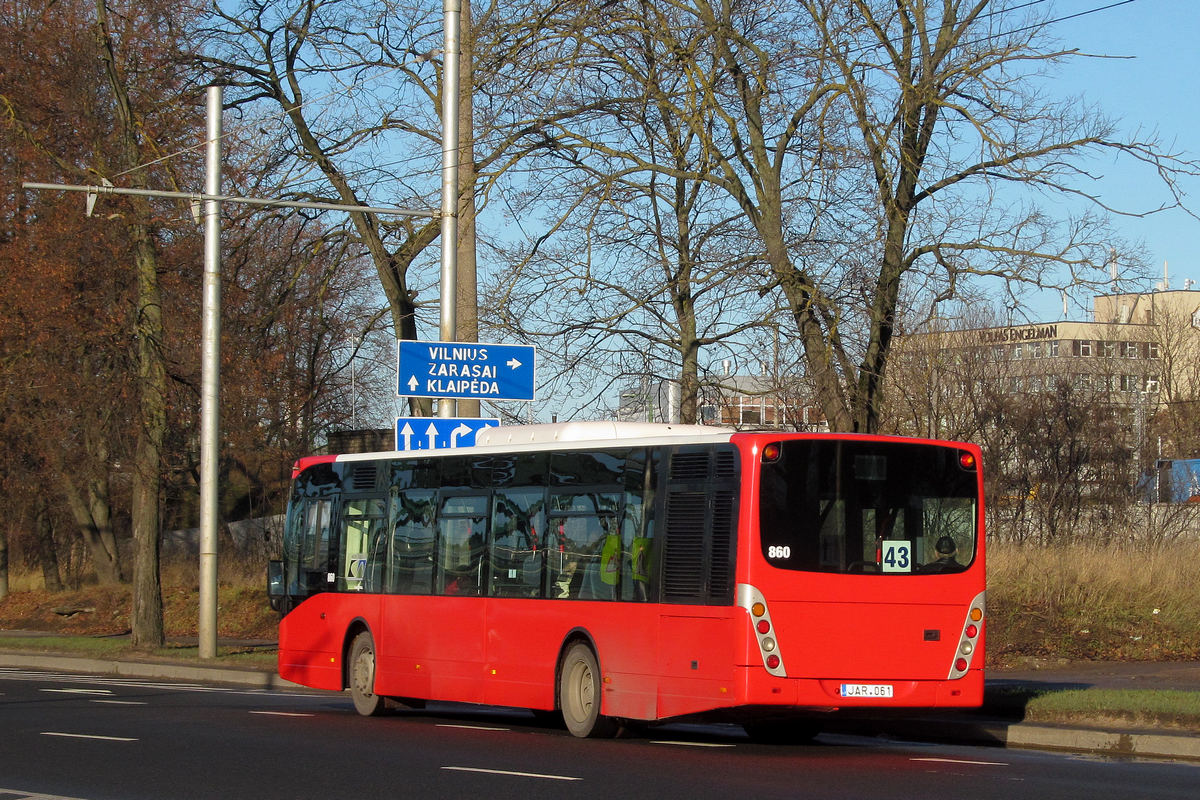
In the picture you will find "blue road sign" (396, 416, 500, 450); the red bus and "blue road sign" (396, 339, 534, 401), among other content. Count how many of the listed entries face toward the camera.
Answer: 2

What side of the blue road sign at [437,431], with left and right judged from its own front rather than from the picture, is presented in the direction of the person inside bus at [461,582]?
front

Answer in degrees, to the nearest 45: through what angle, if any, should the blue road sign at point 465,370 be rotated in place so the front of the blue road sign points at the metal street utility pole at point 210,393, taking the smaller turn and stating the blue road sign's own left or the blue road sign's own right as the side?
approximately 135° to the blue road sign's own right

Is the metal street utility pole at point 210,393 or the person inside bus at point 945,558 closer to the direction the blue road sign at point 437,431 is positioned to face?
the person inside bus

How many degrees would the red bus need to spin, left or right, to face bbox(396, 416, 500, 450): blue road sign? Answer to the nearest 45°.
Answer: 0° — it already faces it

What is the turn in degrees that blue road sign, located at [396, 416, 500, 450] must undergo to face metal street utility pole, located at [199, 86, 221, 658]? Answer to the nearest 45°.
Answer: approximately 135° to its right

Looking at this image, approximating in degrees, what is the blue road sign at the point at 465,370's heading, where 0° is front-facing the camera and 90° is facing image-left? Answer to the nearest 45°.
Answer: approximately 0°

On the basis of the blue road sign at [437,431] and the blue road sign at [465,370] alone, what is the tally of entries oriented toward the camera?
2

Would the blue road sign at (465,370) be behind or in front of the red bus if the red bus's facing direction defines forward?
in front

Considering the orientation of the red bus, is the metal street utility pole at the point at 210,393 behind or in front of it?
in front

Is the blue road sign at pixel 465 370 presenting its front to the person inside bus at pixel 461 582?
yes

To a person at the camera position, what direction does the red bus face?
facing away from the viewer and to the left of the viewer
